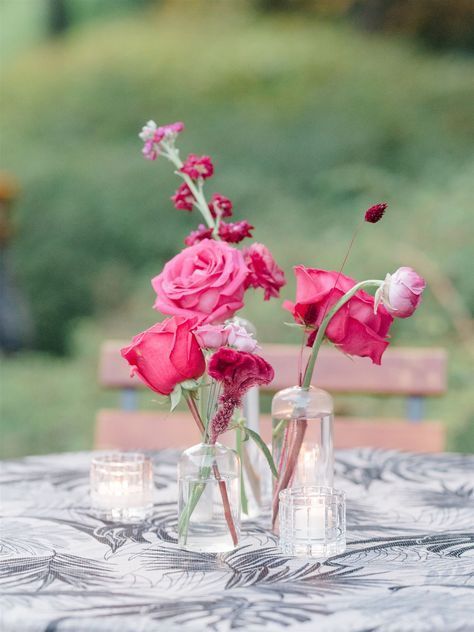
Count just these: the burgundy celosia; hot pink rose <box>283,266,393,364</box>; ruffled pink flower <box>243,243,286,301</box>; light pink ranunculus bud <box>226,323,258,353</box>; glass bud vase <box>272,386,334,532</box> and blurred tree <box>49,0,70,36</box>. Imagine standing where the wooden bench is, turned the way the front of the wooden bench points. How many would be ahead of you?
5

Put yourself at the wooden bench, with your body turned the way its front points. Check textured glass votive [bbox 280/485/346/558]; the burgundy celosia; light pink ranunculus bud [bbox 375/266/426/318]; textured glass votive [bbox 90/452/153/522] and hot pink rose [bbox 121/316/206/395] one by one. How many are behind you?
0

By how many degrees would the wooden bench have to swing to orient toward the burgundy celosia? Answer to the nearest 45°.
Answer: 0° — it already faces it

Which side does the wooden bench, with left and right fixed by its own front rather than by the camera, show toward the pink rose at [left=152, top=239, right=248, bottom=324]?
front

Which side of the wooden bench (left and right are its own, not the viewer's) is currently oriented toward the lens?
front

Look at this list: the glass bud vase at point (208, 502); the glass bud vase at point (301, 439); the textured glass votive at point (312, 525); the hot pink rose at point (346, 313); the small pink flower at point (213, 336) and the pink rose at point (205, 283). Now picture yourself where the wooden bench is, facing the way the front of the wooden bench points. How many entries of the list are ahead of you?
6

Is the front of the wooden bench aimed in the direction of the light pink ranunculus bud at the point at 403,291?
yes

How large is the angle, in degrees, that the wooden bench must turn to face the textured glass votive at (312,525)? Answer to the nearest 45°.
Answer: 0° — it already faces it

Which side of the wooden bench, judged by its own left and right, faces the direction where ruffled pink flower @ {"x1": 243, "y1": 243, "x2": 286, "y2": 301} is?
front

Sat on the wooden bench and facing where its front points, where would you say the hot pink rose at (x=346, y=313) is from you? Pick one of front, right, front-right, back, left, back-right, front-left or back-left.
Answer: front

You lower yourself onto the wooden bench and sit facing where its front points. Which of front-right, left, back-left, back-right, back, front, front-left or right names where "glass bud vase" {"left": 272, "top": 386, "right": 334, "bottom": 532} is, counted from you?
front

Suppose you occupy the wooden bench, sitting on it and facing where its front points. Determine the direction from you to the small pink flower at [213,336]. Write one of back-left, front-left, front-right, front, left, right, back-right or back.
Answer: front

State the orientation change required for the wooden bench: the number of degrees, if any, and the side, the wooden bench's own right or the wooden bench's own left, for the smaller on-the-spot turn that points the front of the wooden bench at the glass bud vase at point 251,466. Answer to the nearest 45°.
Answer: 0° — it already faces it

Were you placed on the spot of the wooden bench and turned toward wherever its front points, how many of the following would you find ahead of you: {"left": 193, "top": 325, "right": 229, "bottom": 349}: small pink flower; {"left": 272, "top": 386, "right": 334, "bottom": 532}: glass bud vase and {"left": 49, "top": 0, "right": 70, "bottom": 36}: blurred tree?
2

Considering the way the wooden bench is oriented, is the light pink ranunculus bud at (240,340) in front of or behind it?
in front
